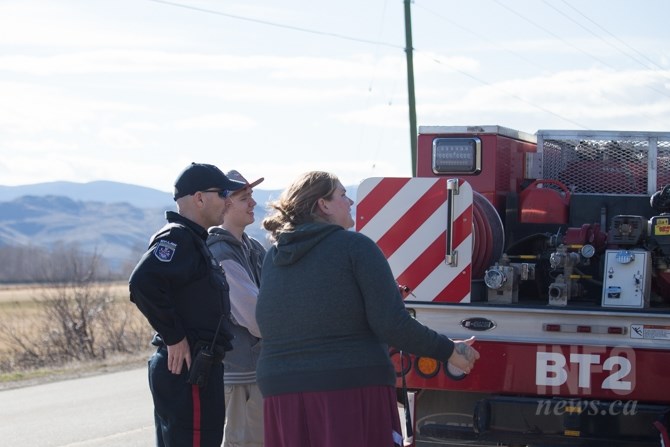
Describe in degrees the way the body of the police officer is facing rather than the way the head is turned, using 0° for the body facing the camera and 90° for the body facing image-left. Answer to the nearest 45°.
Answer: approximately 270°

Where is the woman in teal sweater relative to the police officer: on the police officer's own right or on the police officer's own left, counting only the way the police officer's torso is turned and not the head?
on the police officer's own right

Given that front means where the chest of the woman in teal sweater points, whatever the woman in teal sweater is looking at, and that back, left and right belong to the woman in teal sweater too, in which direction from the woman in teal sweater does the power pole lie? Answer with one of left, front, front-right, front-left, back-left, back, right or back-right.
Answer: front-left

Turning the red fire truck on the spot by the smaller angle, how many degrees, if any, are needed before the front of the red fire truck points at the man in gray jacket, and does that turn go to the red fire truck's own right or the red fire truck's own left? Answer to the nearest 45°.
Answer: approximately 135° to the red fire truck's own left

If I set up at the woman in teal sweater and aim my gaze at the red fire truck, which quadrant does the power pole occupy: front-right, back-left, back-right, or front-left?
front-left

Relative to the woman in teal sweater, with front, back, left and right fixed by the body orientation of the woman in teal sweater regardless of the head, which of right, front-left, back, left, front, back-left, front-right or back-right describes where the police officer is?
left

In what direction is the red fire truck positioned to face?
away from the camera

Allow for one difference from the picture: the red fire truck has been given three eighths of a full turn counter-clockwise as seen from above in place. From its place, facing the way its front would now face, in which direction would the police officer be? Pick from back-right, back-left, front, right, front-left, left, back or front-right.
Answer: front

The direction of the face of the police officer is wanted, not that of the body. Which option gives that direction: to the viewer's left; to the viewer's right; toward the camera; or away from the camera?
to the viewer's right

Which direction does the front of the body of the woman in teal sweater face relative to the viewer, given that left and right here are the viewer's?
facing away from the viewer and to the right of the viewer

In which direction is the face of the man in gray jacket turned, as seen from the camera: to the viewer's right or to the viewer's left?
to the viewer's right

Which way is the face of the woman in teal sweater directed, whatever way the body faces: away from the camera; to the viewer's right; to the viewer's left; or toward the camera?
to the viewer's right
